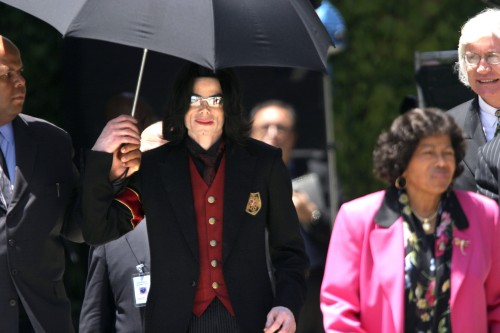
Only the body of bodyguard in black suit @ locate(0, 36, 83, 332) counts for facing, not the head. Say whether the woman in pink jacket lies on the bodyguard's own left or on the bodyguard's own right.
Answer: on the bodyguard's own left

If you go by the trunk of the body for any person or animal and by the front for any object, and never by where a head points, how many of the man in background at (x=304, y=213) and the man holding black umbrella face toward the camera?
2

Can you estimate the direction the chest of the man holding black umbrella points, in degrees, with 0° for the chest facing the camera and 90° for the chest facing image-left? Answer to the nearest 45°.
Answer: approximately 0°

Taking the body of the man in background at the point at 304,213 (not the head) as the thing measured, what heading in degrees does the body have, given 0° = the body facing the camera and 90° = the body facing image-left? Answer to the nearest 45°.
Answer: approximately 0°

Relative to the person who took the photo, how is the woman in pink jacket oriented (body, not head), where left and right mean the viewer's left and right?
facing the viewer and to the right of the viewer
